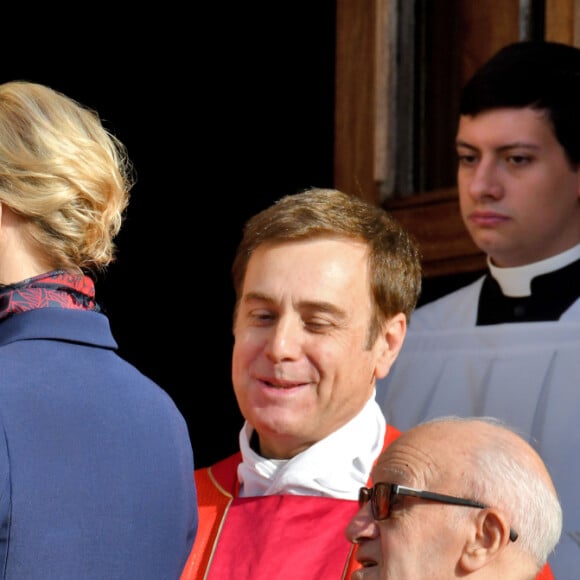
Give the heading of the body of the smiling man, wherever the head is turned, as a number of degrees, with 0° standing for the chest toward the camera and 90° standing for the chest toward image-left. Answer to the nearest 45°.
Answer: approximately 45°

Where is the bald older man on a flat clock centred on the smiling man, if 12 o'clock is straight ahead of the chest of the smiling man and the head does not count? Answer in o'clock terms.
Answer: The bald older man is roughly at 10 o'clock from the smiling man.
